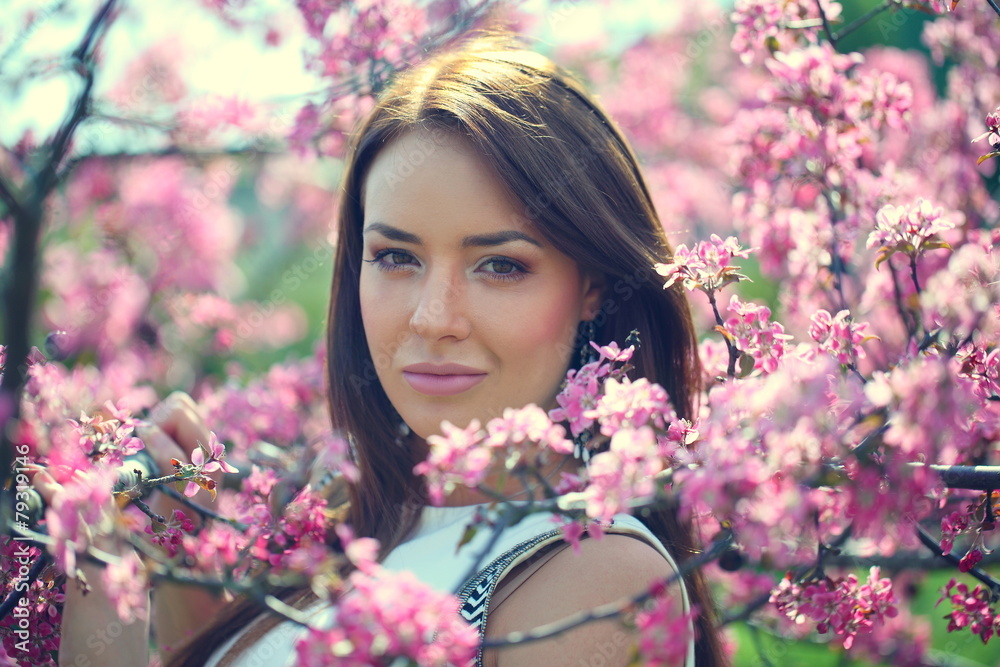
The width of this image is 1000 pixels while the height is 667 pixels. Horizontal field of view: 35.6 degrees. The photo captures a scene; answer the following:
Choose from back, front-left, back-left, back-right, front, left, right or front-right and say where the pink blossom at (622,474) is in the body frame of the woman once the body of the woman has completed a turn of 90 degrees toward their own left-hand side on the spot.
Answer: front-right
